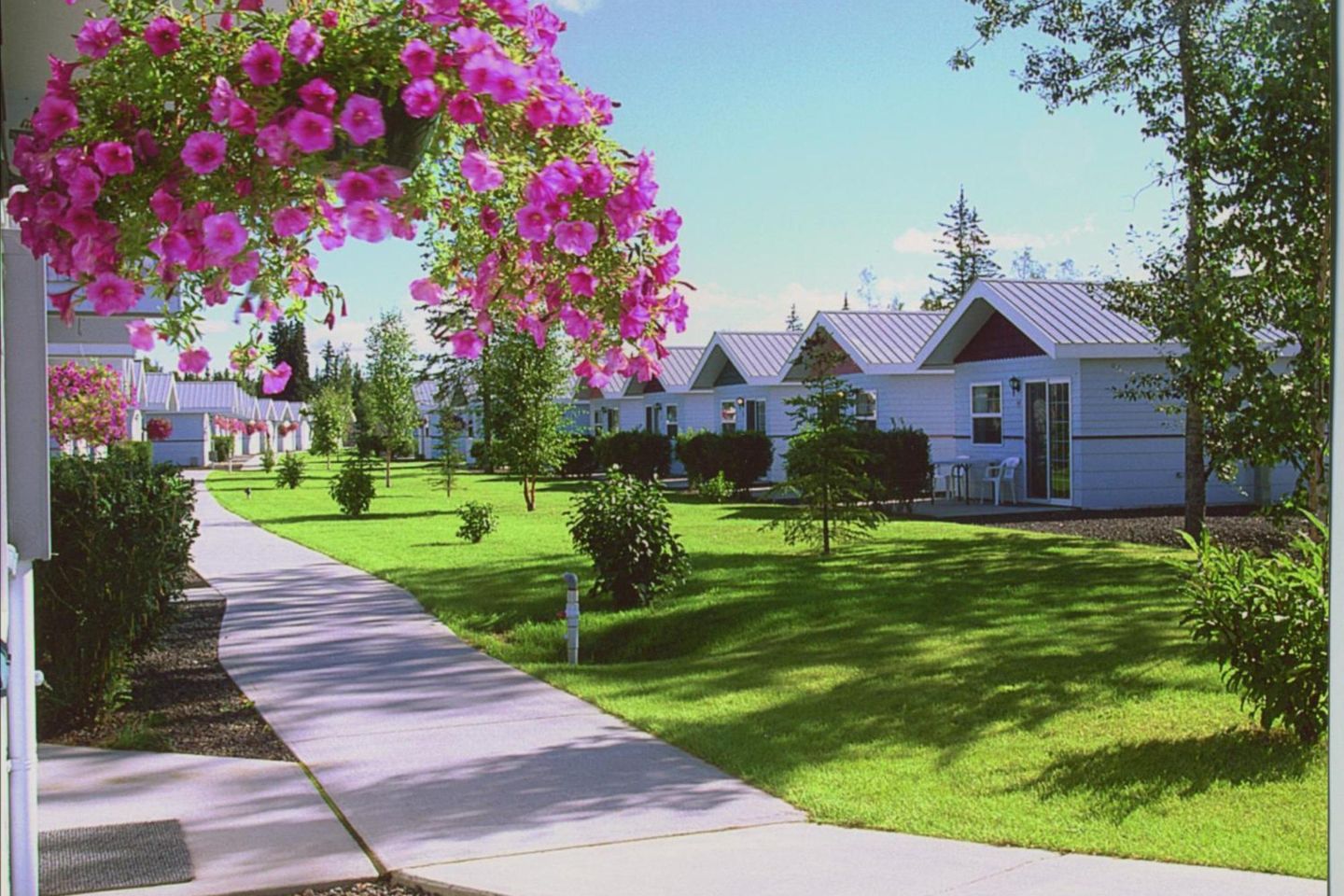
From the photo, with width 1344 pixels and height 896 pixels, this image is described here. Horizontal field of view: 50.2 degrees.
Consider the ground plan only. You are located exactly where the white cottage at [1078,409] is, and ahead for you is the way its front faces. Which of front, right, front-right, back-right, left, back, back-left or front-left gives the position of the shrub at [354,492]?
front-right

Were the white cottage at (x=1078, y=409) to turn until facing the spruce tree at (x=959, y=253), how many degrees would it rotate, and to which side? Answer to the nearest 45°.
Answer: approximately 135° to its right

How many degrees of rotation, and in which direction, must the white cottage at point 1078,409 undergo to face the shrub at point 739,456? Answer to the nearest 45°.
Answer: approximately 90° to its right

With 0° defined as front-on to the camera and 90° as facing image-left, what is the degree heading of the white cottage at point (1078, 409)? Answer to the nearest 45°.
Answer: approximately 45°

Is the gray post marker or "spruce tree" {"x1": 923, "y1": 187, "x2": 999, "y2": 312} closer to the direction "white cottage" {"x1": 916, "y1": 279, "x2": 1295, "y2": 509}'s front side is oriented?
the gray post marker

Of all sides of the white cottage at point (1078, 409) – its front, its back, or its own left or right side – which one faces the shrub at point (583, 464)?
right

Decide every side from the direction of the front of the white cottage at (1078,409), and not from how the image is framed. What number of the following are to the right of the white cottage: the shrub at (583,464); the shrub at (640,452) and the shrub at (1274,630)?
2
